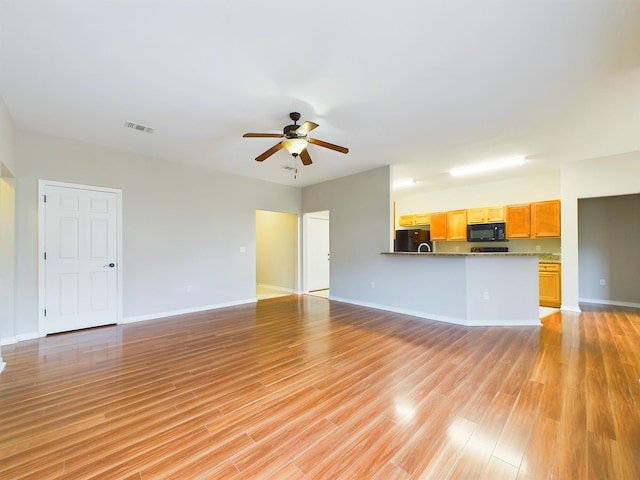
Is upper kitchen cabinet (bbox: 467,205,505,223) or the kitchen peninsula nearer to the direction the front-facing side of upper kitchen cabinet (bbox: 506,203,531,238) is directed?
the kitchen peninsula

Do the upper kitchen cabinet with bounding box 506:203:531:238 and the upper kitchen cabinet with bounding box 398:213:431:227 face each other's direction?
no

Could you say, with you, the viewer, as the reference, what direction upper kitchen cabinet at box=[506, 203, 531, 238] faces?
facing the viewer

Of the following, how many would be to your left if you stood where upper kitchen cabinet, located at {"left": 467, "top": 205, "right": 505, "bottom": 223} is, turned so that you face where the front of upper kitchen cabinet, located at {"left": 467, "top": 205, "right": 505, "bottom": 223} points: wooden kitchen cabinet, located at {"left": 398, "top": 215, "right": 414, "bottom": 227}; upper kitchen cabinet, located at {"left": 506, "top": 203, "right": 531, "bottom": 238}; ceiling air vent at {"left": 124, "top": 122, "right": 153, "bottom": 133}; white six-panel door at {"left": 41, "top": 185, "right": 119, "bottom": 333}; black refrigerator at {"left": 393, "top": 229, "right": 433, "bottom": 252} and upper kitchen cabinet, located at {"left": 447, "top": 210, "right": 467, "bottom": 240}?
1

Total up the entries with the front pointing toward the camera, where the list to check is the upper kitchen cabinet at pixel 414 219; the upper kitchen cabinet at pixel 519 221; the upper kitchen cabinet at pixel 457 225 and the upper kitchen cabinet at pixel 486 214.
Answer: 4

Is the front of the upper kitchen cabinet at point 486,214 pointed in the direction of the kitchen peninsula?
yes

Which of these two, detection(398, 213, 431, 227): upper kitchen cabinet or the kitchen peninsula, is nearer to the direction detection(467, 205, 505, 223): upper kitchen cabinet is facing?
the kitchen peninsula

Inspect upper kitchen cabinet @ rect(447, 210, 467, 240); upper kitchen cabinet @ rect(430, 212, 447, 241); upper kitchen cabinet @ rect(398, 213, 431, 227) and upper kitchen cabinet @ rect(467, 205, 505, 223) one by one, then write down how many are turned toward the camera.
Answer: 4

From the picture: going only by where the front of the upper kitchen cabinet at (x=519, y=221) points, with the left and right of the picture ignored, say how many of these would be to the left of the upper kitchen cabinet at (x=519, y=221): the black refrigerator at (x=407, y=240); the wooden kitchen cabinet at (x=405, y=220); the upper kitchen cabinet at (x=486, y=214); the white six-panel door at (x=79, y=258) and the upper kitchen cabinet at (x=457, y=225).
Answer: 0

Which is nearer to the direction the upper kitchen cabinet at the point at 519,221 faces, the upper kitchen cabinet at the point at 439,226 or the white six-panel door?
the white six-panel door

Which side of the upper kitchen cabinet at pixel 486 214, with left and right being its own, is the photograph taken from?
front

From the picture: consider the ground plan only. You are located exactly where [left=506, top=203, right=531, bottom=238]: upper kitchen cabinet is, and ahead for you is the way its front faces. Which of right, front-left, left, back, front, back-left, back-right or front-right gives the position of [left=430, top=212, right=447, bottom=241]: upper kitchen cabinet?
right

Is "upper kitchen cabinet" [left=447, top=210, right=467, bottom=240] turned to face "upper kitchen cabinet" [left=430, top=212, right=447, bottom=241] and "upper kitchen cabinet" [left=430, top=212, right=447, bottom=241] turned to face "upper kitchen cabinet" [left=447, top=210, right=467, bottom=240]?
no

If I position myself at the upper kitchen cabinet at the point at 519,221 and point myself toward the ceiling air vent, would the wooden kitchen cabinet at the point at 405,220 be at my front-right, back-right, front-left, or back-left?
front-right

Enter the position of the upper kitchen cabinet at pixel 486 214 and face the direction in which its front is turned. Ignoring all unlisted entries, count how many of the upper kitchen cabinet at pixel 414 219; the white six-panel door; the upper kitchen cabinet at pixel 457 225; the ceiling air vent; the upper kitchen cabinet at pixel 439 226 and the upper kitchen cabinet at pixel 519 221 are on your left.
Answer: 1

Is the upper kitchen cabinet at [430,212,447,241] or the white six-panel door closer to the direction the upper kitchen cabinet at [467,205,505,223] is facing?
the white six-panel door

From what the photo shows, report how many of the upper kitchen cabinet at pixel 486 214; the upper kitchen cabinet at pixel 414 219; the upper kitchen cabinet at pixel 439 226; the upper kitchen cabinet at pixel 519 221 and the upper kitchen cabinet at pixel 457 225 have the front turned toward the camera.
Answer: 5

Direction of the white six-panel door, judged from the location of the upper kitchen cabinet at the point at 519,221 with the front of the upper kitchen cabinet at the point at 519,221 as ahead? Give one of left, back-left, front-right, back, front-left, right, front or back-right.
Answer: front-right

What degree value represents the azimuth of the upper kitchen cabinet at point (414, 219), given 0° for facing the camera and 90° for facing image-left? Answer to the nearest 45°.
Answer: approximately 0°
